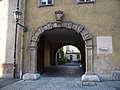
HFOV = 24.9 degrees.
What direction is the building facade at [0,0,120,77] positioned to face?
toward the camera
